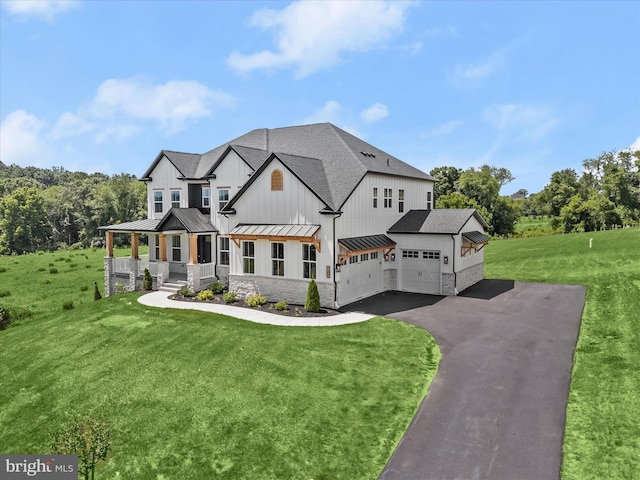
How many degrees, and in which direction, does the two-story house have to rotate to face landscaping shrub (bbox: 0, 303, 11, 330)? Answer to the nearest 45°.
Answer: approximately 45° to its right

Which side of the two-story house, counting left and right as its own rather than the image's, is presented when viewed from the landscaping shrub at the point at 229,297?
front

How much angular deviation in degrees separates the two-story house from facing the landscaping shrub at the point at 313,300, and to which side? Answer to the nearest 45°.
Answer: approximately 45° to its left

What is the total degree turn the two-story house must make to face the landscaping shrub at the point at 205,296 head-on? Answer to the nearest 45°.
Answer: approximately 45° to its right

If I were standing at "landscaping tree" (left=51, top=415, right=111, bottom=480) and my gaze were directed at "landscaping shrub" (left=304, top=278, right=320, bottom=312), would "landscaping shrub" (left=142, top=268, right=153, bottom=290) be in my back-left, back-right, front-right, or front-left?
front-left

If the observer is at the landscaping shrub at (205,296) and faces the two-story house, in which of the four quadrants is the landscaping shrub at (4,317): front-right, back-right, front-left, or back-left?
back-left

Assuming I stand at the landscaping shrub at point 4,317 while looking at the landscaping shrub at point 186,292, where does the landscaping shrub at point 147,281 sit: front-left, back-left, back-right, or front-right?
front-left

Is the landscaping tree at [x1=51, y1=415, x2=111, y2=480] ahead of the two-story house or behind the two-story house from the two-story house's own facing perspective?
ahead

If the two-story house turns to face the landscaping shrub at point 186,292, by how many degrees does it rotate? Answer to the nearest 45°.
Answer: approximately 45° to its right

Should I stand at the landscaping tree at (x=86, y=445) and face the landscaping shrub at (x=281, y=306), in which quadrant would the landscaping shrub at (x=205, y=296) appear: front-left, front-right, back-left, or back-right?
front-left

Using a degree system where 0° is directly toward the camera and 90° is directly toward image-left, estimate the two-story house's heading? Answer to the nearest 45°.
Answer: approximately 45°
